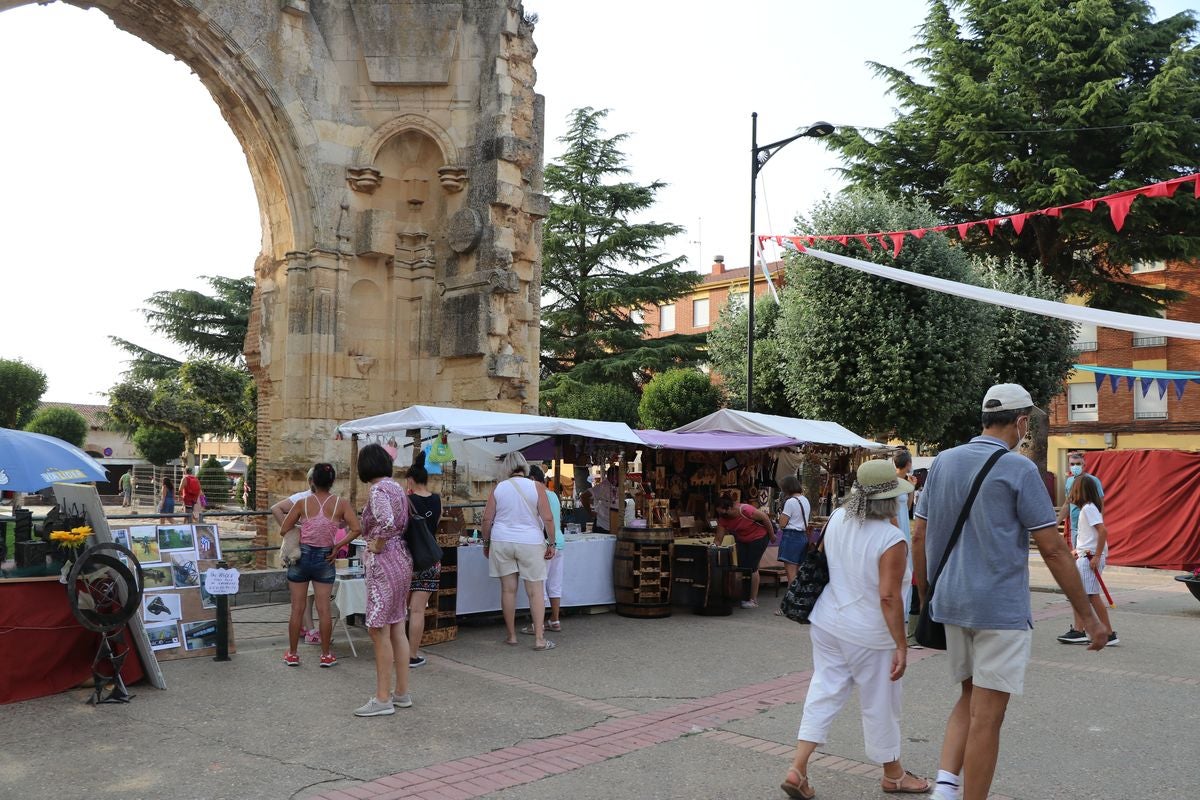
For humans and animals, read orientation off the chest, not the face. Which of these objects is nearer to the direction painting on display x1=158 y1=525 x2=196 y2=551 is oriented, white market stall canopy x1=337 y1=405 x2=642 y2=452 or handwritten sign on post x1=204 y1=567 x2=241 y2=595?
the handwritten sign on post

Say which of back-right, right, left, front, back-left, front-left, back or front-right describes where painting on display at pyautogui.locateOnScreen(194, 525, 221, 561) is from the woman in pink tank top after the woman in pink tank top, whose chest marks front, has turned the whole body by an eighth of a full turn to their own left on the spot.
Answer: front

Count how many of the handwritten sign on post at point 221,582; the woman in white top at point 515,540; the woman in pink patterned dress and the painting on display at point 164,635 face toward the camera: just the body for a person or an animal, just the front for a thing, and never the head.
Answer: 2

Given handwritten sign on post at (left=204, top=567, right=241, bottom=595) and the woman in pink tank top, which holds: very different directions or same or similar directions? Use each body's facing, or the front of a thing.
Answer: very different directions

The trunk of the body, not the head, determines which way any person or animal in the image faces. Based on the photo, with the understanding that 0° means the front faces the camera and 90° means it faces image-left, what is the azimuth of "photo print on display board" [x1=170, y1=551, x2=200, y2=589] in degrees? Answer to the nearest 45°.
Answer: approximately 0°

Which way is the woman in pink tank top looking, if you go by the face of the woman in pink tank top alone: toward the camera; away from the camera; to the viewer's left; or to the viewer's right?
away from the camera

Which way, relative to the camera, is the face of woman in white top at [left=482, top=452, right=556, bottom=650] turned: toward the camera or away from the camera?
away from the camera

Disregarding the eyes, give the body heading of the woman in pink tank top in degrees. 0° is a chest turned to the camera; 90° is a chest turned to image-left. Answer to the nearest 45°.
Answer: approximately 180°

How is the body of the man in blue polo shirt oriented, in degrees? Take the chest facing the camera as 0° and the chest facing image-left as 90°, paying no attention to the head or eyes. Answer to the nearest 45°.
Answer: approximately 225°

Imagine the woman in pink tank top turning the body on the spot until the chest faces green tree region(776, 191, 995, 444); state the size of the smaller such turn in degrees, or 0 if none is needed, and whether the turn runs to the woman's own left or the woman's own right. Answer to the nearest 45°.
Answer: approximately 45° to the woman's own right

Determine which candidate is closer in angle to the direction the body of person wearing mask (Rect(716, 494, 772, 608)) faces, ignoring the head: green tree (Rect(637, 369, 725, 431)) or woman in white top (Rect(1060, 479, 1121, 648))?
the green tree

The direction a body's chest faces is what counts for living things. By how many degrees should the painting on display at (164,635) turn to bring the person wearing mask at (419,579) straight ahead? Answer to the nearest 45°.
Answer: approximately 45° to its left
